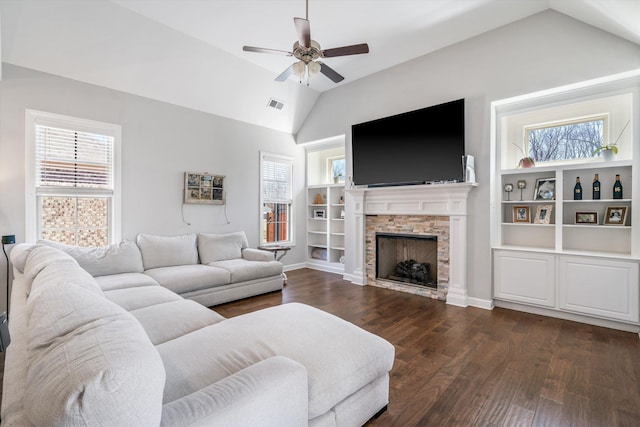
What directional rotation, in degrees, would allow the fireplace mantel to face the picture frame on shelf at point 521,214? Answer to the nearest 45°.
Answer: approximately 135° to its left

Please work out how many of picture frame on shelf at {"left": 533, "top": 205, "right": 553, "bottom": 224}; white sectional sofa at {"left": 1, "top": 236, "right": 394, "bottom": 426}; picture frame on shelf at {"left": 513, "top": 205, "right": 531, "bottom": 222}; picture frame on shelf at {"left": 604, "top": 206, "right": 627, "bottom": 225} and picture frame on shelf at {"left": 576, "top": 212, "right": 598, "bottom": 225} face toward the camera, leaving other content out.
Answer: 4

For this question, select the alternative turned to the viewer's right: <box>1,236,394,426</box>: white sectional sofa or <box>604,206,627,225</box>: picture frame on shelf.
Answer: the white sectional sofa

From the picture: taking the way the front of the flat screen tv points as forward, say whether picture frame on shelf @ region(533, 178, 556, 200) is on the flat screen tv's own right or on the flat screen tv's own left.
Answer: on the flat screen tv's own left

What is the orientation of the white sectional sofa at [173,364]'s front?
to the viewer's right

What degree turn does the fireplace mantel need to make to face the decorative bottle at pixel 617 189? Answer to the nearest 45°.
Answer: approximately 135° to its left

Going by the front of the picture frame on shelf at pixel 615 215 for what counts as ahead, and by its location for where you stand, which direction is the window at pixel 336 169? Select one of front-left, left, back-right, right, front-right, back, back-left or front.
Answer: right

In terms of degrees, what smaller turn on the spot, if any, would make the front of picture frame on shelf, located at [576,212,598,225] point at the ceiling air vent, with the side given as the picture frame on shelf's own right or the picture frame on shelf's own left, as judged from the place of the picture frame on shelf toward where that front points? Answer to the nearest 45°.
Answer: approximately 90° to the picture frame on shelf's own right

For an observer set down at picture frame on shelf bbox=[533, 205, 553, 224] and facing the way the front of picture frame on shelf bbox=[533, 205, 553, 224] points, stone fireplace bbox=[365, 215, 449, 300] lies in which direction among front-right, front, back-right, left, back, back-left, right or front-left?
right
